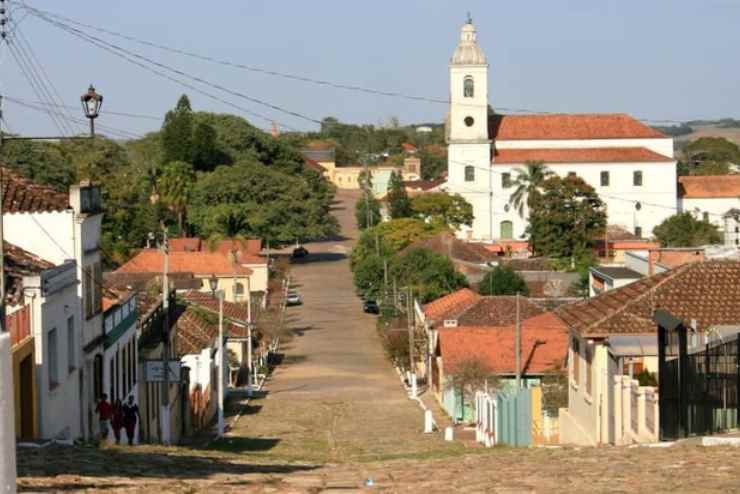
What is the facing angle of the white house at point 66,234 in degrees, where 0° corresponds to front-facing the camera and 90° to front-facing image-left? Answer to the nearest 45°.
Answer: approximately 270°

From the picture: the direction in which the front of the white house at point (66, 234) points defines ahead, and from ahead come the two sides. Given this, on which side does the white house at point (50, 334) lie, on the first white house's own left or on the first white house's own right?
on the first white house's own right

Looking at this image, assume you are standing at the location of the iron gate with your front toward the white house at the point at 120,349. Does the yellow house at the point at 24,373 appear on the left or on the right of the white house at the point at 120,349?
left
